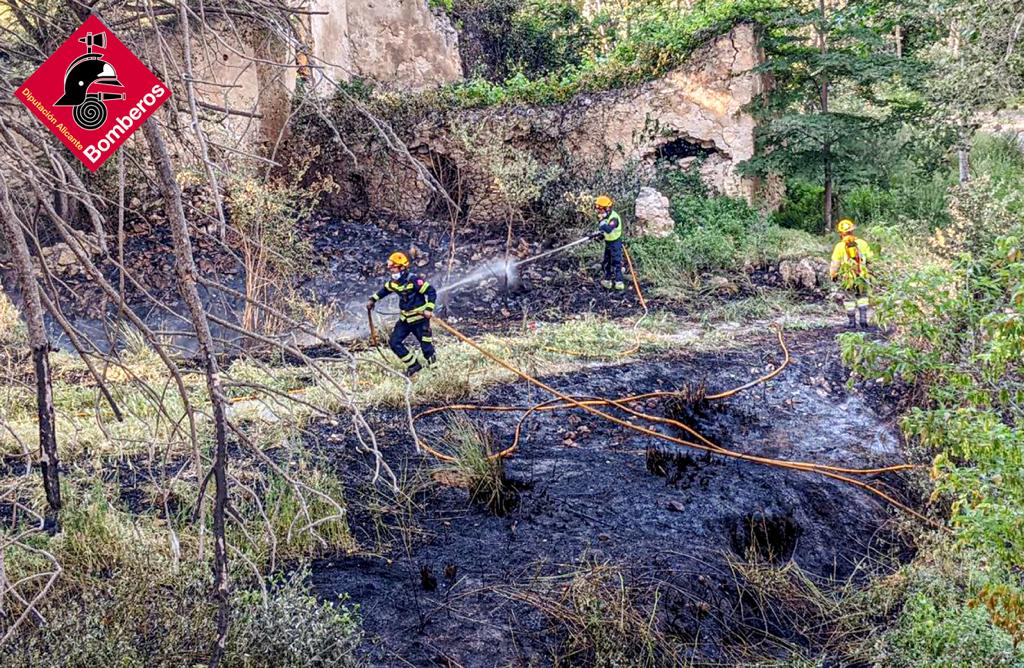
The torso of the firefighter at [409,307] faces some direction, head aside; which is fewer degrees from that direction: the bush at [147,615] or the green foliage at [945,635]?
the bush

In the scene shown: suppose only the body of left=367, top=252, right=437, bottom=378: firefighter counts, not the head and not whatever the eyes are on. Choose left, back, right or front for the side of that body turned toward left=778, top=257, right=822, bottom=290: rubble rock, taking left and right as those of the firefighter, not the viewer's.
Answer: back

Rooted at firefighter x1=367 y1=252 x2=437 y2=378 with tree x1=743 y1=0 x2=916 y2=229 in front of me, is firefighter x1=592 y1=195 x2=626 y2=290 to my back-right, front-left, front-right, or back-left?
front-left

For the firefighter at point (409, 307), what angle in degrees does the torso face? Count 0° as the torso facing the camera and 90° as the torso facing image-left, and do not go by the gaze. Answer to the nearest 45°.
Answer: approximately 45°

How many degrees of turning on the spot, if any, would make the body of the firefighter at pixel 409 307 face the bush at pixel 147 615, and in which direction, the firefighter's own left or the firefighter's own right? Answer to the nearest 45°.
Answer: approximately 45° to the firefighter's own left

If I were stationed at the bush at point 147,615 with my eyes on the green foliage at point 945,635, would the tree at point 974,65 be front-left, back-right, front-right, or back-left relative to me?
front-left

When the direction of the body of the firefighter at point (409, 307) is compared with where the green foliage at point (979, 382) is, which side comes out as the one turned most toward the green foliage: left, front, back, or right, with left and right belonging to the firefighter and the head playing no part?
left

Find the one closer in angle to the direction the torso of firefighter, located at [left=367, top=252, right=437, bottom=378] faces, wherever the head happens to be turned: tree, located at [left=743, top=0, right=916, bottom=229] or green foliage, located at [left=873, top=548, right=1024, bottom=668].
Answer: the green foliage

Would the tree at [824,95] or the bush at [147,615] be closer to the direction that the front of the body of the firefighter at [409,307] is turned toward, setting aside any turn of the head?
the bush

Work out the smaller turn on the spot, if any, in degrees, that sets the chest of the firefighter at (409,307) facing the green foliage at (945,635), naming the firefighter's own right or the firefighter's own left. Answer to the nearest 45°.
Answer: approximately 90° to the firefighter's own left

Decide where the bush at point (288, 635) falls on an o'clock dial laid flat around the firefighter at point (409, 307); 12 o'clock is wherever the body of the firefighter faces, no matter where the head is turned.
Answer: The bush is roughly at 11 o'clock from the firefighter.

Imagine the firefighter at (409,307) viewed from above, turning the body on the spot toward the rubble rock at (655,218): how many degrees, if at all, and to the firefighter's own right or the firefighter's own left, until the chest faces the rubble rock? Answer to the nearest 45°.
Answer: approximately 180°

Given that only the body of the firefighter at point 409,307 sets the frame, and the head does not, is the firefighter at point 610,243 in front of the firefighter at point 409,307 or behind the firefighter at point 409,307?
behind

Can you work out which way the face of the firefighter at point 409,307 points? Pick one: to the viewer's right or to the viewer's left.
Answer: to the viewer's left

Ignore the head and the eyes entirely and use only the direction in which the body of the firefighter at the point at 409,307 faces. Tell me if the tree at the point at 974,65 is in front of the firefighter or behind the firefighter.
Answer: behind
